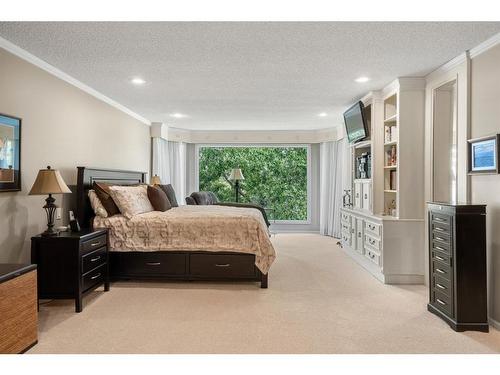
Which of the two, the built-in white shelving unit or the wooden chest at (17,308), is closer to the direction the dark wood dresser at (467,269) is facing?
the wooden chest

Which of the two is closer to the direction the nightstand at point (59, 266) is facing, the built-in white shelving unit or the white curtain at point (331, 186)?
the built-in white shelving unit

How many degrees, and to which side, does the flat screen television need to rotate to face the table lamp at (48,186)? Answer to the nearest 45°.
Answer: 0° — it already faces it

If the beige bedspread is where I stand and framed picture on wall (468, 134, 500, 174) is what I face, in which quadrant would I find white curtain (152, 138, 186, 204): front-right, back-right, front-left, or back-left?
back-left

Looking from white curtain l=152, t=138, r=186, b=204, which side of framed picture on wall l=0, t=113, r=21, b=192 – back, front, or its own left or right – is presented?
left

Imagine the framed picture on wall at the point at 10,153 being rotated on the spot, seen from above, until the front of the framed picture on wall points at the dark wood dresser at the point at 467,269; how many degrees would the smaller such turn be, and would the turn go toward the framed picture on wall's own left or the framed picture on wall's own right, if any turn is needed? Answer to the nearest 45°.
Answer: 0° — it already faces it

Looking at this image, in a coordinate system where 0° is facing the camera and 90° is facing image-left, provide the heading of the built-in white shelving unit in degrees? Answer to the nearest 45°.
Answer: approximately 45°

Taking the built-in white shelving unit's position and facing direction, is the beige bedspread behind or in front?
in front
